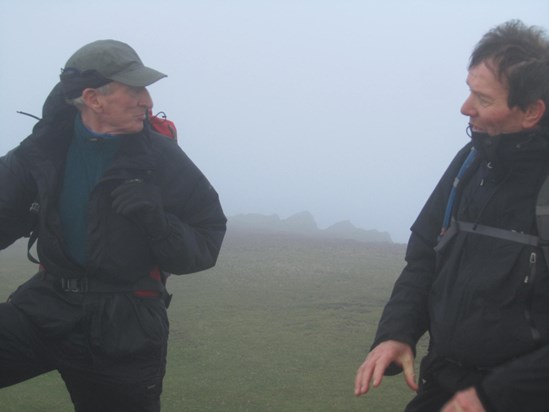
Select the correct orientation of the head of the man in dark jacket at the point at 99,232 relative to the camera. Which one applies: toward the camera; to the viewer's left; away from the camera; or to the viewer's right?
to the viewer's right

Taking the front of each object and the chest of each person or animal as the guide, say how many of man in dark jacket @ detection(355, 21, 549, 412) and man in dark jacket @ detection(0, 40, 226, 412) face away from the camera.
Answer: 0

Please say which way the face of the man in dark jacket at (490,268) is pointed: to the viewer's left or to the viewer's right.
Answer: to the viewer's left

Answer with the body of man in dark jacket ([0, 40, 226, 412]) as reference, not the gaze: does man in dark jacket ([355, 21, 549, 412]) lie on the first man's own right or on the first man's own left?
on the first man's own left

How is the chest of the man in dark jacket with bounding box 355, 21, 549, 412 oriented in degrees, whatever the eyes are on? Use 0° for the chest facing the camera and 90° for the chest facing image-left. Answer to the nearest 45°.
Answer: approximately 45°

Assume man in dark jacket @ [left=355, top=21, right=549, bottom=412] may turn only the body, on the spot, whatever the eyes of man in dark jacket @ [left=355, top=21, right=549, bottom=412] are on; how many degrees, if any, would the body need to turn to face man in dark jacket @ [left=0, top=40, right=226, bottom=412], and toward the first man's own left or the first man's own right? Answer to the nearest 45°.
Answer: approximately 45° to the first man's own right
